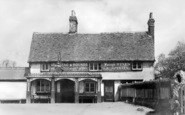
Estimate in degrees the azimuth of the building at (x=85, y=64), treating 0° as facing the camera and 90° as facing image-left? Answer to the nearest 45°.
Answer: approximately 0°

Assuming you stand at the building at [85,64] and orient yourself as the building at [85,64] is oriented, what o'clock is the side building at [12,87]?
The side building is roughly at 3 o'clock from the building.
